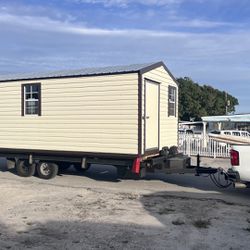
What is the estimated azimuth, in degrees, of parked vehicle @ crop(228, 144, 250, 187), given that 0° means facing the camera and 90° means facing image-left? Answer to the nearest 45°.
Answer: approximately 270°

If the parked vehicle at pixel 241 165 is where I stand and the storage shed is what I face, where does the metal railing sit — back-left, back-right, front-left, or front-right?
front-right

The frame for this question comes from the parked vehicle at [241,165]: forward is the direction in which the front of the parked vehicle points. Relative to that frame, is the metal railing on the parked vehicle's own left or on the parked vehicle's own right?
on the parked vehicle's own left

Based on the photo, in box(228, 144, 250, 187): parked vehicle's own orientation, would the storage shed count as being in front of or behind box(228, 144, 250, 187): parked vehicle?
behind
